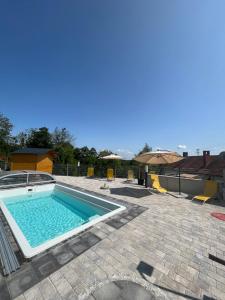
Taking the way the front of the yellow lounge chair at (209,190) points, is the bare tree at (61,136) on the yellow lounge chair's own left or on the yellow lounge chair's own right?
on the yellow lounge chair's own right

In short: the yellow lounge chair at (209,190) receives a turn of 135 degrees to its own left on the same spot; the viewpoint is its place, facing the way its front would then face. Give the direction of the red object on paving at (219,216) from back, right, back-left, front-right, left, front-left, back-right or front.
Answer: right

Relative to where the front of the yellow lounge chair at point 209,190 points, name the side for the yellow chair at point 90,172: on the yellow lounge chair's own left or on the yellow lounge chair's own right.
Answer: on the yellow lounge chair's own right

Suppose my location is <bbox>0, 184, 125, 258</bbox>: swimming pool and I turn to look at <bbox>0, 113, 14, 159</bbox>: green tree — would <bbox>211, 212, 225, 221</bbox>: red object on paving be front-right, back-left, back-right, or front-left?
back-right

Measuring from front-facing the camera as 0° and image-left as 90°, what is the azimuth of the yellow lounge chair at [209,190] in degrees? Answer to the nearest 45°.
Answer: approximately 45°

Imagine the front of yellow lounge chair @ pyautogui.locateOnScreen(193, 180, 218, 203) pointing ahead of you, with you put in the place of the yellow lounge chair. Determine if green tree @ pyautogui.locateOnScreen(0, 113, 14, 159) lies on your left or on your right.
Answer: on your right

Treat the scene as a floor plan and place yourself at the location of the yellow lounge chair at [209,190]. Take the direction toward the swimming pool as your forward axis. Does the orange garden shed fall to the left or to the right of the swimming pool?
right

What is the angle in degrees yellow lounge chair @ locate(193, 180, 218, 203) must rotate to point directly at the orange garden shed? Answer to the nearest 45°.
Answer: approximately 45° to its right

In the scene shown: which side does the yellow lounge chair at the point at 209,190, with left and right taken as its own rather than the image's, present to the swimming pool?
front
